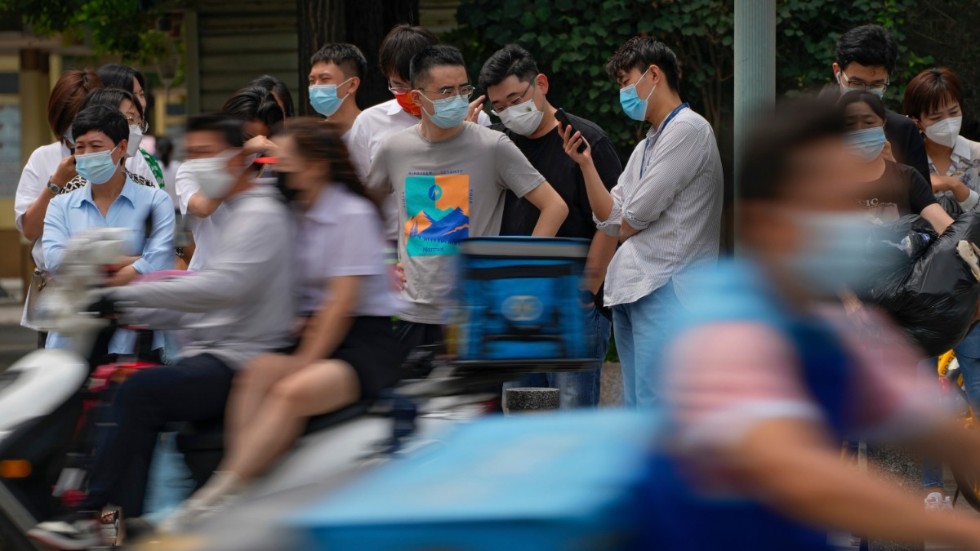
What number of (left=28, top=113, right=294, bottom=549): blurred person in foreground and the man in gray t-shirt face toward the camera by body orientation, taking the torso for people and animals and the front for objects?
1

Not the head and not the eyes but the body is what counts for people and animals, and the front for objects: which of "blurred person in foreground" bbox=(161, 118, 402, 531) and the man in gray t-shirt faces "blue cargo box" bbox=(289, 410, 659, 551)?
the man in gray t-shirt

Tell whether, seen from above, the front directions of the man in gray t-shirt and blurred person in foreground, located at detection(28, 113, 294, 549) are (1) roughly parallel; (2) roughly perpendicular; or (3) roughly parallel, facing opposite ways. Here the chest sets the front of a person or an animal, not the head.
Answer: roughly perpendicular

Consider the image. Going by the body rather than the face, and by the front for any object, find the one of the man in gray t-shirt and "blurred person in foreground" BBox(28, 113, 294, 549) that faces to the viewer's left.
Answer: the blurred person in foreground

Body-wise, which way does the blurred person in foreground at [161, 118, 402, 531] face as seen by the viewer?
to the viewer's left

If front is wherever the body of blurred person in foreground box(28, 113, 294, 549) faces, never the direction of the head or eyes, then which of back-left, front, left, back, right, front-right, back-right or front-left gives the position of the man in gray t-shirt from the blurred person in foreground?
back-right

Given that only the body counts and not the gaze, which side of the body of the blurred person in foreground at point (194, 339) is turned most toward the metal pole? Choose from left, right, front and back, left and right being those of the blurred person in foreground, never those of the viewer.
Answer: back

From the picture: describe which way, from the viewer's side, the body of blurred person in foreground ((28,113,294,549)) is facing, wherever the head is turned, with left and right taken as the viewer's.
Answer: facing to the left of the viewer
